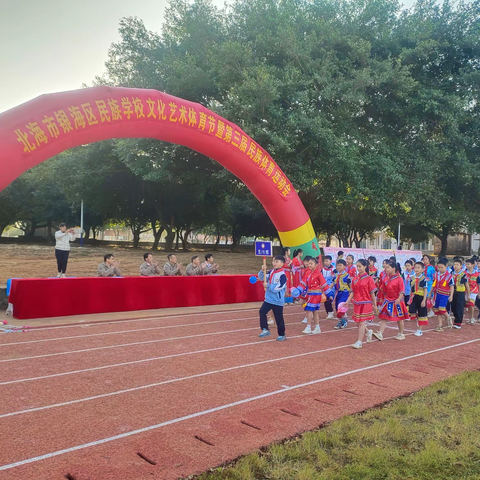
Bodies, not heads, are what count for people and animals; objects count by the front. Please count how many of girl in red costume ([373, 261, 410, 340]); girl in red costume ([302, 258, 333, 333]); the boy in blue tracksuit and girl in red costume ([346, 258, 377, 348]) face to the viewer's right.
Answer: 0

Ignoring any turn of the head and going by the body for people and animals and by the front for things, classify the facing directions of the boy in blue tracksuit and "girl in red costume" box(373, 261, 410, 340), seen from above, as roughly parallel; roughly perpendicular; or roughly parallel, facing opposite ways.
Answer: roughly parallel

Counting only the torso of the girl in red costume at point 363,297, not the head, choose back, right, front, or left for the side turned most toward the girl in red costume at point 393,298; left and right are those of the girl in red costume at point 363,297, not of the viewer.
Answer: back

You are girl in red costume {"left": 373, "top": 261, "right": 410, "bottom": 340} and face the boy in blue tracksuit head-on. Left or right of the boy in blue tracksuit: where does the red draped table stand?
right

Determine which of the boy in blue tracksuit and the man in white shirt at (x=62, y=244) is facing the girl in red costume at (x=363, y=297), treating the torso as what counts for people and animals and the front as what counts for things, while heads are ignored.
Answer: the man in white shirt

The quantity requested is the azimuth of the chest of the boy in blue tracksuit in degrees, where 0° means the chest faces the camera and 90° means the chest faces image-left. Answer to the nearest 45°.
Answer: approximately 45°

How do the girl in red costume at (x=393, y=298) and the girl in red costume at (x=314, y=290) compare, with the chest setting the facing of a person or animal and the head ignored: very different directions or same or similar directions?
same or similar directions

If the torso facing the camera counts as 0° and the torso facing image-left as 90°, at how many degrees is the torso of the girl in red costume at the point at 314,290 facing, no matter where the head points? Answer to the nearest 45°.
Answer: approximately 45°

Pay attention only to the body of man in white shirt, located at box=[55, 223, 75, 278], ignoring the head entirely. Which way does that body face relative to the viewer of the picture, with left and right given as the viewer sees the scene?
facing the viewer and to the right of the viewer

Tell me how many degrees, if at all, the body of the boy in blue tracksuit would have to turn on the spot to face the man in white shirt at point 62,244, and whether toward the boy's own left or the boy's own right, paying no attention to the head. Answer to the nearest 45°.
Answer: approximately 90° to the boy's own right

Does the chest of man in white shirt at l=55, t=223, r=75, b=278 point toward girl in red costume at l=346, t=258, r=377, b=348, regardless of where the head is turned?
yes

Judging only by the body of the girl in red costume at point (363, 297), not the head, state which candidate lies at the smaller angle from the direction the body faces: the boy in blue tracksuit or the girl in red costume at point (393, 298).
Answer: the boy in blue tracksuit

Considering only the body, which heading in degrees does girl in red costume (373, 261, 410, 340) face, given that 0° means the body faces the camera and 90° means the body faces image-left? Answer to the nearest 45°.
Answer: approximately 45°

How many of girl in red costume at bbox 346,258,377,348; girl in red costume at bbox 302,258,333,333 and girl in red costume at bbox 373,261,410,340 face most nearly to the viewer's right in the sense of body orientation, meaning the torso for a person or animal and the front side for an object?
0

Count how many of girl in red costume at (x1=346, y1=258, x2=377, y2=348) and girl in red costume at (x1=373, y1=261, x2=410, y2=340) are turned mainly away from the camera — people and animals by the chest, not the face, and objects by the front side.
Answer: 0
